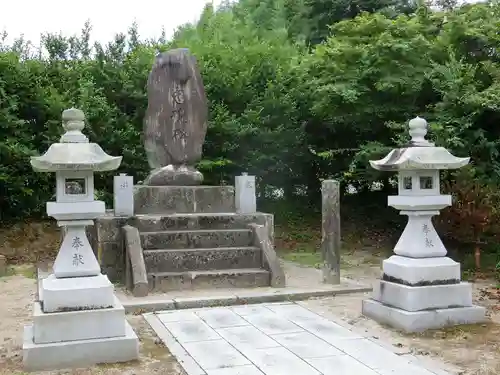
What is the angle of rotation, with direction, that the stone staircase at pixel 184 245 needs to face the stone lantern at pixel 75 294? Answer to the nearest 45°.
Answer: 0° — it already faces it

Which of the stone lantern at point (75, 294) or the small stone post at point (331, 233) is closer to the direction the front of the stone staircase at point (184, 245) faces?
the stone lantern

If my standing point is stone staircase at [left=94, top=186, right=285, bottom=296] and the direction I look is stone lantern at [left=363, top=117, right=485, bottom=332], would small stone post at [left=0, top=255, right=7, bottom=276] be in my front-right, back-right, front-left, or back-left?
back-right

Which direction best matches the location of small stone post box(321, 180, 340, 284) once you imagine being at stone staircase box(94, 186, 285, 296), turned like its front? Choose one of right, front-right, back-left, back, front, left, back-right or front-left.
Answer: left

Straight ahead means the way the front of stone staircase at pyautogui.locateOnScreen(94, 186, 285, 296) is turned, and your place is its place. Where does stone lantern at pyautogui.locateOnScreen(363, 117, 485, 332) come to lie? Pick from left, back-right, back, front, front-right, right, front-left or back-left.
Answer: front-left

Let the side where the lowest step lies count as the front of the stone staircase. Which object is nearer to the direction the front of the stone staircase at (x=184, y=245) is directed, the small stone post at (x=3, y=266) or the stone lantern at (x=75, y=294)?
the stone lantern

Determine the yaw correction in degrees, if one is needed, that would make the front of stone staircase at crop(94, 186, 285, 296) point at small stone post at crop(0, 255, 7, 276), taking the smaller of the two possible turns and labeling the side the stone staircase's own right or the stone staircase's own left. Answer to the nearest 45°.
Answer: approximately 135° to the stone staircase's own right

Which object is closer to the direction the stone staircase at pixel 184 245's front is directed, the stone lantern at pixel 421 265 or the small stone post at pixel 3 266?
the stone lantern

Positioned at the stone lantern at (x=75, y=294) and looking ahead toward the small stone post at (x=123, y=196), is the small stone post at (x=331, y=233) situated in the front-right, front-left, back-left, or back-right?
front-right

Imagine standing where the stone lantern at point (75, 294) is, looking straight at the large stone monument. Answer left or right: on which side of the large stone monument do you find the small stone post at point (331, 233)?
right

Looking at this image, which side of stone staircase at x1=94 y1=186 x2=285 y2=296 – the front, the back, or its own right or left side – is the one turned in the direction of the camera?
front
